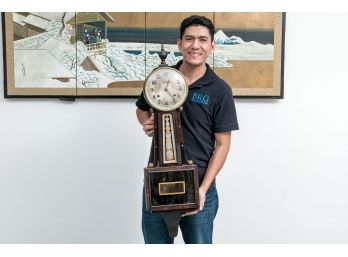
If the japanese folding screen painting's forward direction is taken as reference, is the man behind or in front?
in front

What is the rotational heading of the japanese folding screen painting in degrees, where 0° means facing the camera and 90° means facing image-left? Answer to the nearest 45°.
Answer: approximately 0°
